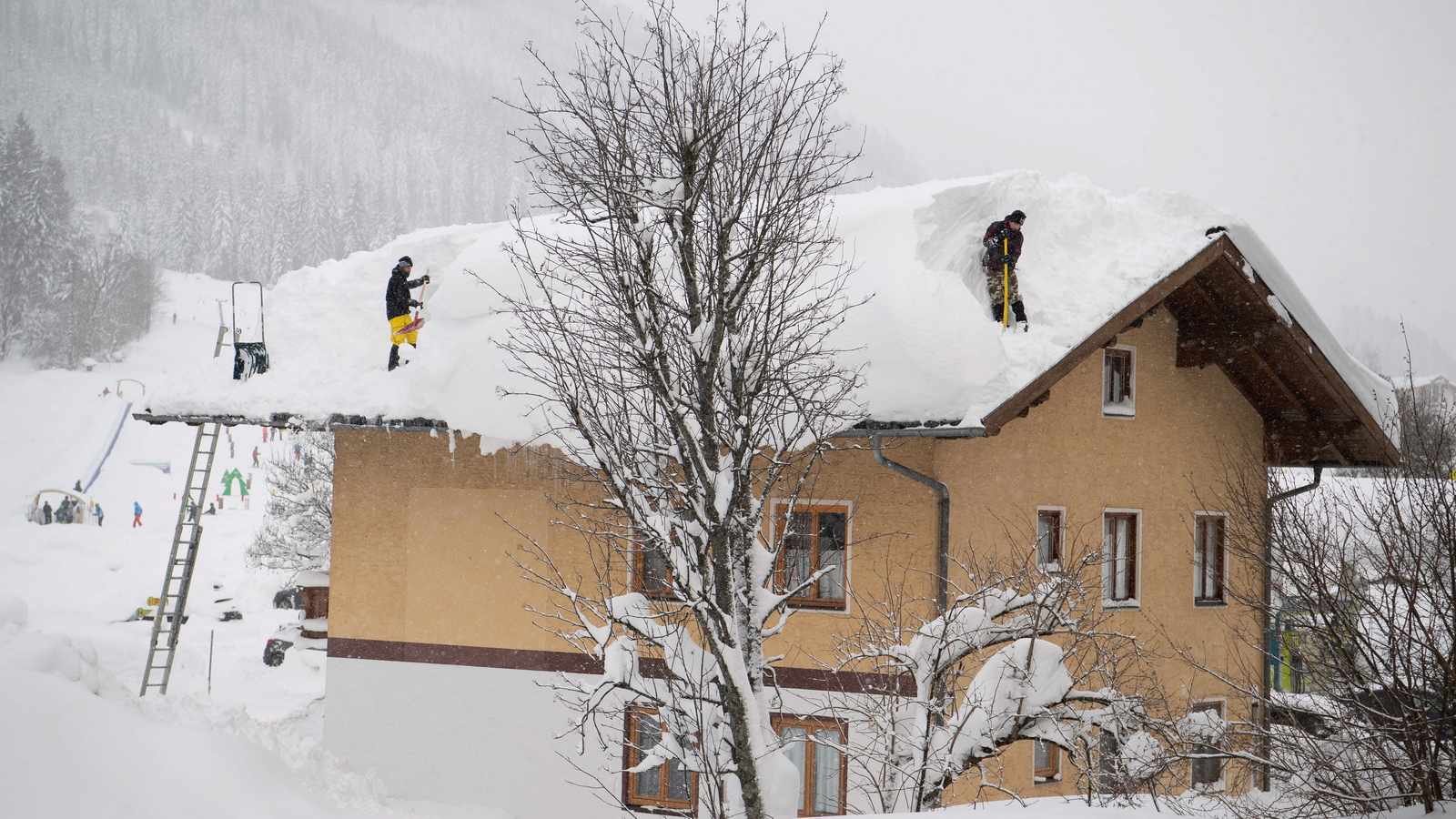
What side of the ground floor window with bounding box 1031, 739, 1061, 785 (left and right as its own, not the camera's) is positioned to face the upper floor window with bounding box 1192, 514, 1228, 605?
left

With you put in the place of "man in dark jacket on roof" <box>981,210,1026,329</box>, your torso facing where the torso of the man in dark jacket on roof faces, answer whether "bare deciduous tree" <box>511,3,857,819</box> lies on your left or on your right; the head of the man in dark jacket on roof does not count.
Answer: on your right

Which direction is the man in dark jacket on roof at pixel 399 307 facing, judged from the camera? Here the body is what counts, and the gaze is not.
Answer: to the viewer's right

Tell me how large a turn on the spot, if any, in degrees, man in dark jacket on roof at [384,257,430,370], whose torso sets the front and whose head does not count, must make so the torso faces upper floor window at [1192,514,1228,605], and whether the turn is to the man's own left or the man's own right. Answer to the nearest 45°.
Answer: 0° — they already face it

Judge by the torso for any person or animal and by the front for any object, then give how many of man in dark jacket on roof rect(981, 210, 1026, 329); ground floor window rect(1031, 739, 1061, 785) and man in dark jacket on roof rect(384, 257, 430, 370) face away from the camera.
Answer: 0

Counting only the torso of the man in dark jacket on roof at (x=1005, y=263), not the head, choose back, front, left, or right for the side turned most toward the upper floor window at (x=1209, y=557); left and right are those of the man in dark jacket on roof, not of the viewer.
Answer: left

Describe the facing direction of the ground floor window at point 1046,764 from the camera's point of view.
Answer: facing the viewer and to the right of the viewer

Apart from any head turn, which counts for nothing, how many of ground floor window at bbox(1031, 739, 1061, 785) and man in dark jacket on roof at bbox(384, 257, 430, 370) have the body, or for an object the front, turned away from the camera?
0
